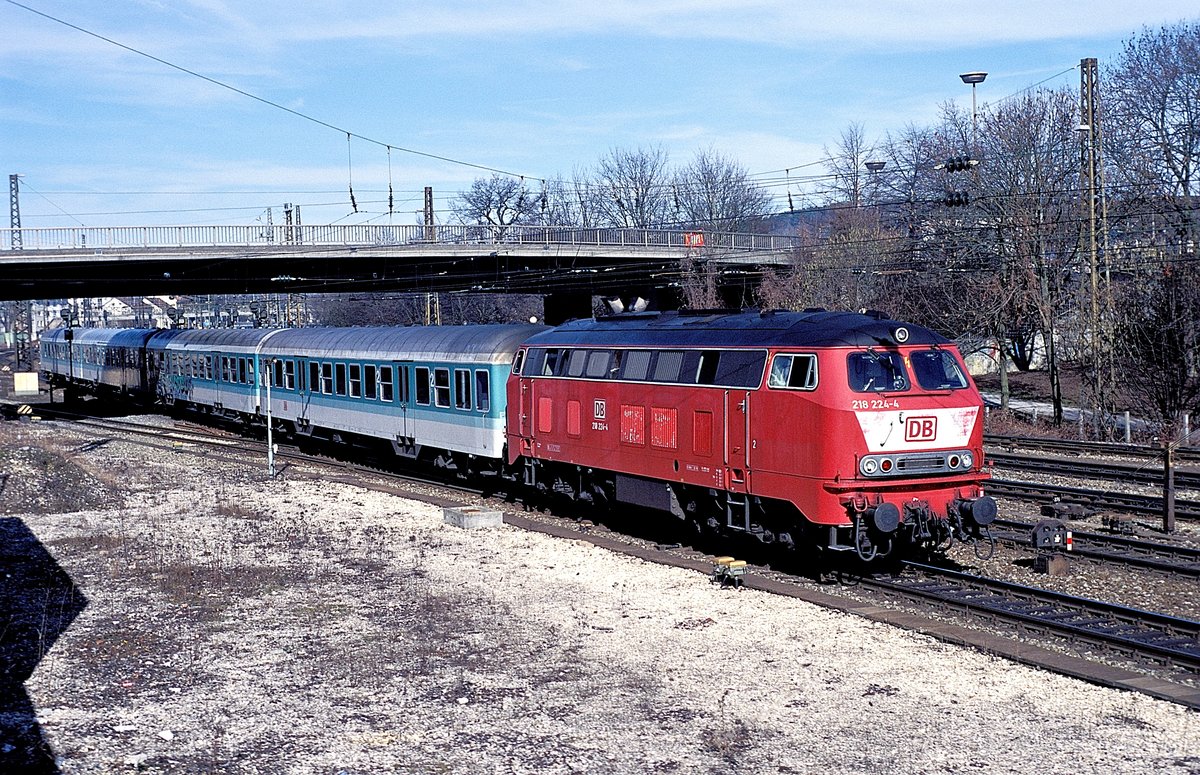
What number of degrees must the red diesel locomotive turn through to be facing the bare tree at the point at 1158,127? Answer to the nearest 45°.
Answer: approximately 90° to its left

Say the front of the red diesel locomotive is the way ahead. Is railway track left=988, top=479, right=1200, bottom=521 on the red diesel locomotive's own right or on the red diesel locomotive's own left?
on the red diesel locomotive's own left

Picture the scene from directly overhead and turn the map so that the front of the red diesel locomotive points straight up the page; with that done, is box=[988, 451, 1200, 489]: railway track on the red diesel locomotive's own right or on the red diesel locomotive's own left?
on the red diesel locomotive's own left

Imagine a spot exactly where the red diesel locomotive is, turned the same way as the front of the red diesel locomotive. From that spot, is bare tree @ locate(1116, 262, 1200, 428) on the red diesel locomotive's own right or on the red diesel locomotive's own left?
on the red diesel locomotive's own left

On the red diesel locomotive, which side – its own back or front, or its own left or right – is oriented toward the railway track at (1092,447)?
left

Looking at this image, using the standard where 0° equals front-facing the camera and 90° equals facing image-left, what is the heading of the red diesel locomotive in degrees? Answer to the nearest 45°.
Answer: approximately 315°
